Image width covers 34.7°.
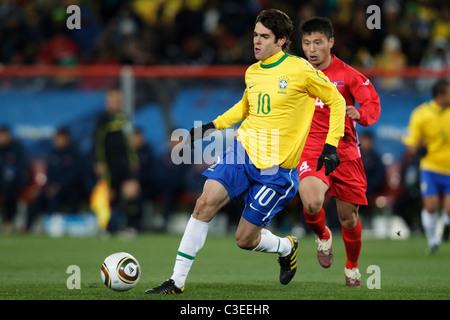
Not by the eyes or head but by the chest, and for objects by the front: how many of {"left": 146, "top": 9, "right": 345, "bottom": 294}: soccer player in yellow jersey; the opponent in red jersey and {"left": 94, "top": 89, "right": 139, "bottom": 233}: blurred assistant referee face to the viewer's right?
0

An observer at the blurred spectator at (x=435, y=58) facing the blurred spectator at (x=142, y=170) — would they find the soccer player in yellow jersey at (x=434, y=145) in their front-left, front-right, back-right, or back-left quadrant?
front-left

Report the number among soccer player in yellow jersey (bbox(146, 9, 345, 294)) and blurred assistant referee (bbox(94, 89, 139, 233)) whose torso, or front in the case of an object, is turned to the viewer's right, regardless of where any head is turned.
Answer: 0

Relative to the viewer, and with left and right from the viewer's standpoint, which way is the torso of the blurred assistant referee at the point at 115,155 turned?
facing the viewer

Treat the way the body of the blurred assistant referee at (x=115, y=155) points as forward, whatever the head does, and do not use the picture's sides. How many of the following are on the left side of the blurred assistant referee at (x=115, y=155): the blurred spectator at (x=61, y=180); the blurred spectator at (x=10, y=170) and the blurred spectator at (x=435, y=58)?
1

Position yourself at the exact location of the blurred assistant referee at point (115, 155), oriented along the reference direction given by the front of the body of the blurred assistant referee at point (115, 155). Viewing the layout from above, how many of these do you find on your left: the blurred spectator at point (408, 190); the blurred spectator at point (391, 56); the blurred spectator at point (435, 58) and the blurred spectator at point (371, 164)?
4

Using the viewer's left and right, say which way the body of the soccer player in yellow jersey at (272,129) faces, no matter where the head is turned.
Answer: facing the viewer and to the left of the viewer

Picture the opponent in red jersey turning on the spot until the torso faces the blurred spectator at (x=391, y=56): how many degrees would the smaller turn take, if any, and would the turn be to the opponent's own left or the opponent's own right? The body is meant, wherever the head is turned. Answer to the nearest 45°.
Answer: approximately 135° to the opponent's own right

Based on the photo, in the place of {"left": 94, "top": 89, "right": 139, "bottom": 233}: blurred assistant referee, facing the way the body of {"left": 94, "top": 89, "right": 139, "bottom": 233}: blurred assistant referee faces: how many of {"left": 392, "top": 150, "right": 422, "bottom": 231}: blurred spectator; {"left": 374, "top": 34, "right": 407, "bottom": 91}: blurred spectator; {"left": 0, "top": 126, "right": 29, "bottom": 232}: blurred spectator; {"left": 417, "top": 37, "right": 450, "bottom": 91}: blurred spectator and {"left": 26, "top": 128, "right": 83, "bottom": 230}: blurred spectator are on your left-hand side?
3

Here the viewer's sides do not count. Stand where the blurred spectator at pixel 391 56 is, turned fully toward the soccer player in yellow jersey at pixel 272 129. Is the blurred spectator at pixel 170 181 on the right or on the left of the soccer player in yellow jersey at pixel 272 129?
right

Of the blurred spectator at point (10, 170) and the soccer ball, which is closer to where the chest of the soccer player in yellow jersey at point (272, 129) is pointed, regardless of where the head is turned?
the soccer ball

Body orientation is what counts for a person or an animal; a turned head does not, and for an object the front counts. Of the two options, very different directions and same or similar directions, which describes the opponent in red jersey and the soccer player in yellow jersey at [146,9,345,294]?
same or similar directions

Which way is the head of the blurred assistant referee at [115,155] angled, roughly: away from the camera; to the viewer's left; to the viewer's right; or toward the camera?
toward the camera

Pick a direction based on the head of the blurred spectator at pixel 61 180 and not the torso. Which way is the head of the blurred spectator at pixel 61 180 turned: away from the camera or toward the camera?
toward the camera

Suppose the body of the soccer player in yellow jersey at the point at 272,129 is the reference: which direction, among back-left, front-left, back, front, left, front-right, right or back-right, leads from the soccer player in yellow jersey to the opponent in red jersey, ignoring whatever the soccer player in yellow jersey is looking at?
back
